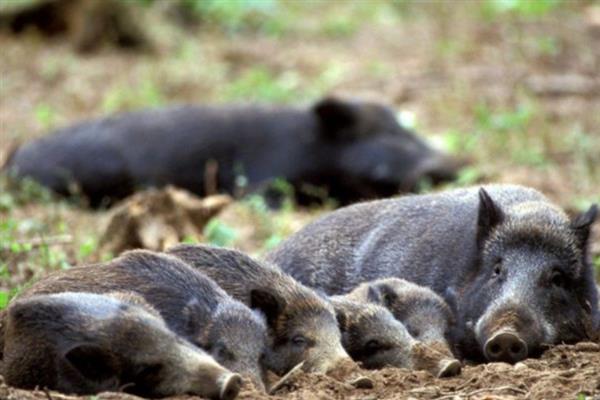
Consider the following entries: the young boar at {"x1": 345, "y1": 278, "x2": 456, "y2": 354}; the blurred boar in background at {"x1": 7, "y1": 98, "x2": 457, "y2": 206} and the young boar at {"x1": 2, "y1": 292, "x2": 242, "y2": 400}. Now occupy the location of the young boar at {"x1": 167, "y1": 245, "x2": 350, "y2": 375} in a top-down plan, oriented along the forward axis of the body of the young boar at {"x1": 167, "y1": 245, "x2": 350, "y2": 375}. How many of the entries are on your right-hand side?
1

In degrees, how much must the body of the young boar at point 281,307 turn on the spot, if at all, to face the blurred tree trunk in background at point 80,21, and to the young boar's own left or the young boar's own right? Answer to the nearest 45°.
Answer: approximately 135° to the young boar's own left

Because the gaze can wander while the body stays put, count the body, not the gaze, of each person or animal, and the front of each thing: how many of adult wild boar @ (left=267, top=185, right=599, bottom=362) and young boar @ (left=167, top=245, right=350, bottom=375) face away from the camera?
0

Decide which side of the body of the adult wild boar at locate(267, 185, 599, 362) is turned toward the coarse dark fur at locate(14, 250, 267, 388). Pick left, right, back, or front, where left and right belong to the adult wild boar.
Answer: right

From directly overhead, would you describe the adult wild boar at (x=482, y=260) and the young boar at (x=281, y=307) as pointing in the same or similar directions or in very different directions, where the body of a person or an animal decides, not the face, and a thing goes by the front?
same or similar directions

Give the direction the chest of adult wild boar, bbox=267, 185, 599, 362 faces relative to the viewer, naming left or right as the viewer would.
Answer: facing the viewer and to the right of the viewer

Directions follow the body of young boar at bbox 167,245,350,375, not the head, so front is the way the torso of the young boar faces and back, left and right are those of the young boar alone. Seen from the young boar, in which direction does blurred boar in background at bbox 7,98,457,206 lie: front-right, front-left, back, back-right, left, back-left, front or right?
back-left

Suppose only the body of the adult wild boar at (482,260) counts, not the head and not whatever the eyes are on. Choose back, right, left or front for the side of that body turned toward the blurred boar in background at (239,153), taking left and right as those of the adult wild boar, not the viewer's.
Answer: back

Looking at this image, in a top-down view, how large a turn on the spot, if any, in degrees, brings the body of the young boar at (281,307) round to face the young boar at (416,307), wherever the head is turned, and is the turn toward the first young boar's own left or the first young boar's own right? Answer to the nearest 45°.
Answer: approximately 90° to the first young boar's own left

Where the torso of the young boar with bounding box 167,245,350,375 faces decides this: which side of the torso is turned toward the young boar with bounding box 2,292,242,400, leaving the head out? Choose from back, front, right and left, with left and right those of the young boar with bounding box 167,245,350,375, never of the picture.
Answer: right
